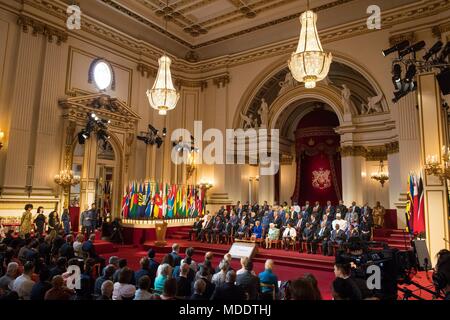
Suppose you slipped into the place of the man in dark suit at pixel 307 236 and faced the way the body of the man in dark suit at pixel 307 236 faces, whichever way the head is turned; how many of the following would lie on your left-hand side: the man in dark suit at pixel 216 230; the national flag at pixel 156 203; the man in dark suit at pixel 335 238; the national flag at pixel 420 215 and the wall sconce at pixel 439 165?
3

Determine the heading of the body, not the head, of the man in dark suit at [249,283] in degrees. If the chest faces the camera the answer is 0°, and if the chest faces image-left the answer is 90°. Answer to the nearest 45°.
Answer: approximately 225°

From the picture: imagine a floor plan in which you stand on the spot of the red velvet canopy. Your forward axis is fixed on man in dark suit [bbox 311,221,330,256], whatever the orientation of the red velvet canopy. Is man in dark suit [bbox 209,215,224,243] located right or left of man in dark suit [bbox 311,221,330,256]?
right

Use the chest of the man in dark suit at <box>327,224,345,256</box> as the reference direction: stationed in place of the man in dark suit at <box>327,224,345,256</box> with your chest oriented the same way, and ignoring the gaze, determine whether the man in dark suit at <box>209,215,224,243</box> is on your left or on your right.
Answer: on your right

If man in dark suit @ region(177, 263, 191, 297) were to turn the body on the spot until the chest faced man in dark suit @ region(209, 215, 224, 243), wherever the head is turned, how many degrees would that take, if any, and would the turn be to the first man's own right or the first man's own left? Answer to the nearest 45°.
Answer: approximately 45° to the first man's own left

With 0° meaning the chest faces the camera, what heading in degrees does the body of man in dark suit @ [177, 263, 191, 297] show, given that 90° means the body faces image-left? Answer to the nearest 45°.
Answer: approximately 225°

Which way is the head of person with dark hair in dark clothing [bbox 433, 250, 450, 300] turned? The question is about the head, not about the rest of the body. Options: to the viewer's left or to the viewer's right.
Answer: to the viewer's left

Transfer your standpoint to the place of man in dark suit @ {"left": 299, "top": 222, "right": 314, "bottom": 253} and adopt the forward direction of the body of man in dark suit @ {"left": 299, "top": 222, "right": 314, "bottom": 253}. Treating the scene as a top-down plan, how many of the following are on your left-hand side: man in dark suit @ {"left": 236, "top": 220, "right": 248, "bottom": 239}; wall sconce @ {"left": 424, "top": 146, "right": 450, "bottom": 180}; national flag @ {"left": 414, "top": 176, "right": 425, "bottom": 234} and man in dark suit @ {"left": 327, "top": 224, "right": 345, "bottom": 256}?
3
